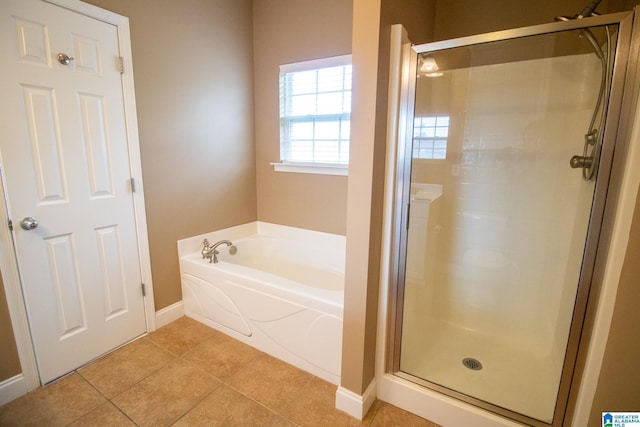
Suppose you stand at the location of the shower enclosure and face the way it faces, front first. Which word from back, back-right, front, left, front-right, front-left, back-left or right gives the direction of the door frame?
front

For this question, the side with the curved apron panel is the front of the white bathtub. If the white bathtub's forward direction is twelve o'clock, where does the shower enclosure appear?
The shower enclosure is roughly at 8 o'clock from the white bathtub.

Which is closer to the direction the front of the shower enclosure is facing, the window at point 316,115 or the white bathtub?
the white bathtub

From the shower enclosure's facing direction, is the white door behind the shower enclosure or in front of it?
in front

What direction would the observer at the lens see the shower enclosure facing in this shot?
facing the viewer and to the left of the viewer

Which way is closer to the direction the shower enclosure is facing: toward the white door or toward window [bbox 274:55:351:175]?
the white door

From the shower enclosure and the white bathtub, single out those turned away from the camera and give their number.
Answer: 0

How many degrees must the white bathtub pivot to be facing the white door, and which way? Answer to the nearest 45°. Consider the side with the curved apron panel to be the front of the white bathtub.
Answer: approximately 45° to its right
